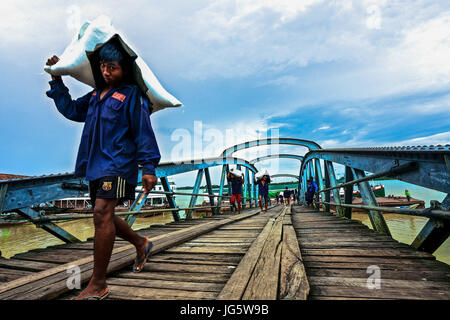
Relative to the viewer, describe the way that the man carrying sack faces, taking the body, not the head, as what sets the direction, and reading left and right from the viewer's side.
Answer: facing the viewer and to the left of the viewer
